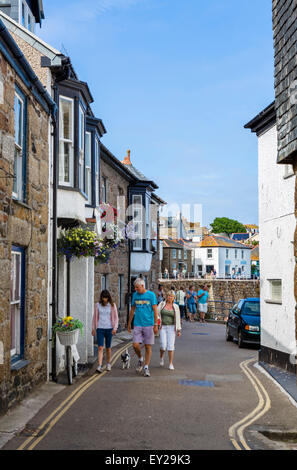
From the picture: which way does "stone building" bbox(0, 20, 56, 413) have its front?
to the viewer's right

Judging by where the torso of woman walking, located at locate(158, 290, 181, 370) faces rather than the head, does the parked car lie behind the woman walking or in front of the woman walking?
behind

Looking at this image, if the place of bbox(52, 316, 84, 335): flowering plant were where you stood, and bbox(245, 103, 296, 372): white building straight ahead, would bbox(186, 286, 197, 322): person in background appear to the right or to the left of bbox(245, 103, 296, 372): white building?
left

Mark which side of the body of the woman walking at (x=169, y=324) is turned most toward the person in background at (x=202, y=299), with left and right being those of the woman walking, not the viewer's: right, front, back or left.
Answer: back

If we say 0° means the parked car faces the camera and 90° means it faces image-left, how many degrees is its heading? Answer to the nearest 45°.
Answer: approximately 315°

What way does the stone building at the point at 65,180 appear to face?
to the viewer's right

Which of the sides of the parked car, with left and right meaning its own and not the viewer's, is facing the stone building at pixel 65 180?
right
